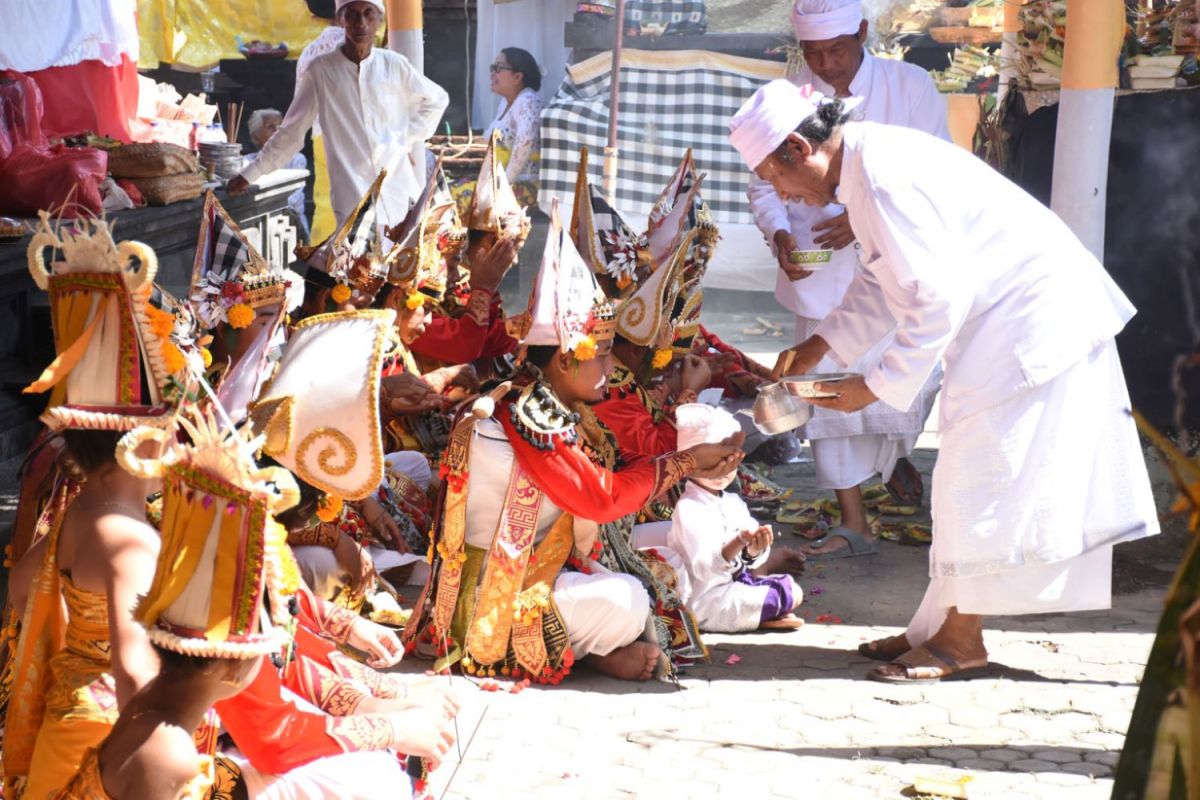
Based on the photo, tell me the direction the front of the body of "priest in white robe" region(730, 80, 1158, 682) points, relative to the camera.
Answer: to the viewer's left

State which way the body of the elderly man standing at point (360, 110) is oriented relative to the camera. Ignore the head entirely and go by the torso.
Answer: toward the camera

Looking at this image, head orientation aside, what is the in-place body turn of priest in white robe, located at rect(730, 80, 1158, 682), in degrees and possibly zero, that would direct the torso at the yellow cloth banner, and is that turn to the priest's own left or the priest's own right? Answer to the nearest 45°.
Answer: approximately 45° to the priest's own right

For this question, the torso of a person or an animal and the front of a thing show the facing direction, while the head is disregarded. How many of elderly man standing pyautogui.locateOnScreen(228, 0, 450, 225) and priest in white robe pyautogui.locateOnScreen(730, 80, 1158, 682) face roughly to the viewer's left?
1

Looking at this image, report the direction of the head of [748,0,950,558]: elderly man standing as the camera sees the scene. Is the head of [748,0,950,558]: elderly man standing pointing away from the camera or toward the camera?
toward the camera

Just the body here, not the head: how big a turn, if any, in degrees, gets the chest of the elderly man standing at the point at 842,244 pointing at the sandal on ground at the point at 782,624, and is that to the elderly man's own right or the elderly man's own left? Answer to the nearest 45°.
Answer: approximately 45° to the elderly man's own left

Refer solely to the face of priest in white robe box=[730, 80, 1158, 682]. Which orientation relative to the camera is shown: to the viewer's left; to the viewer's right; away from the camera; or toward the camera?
to the viewer's left

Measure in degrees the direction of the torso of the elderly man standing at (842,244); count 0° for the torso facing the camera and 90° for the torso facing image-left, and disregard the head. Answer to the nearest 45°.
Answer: approximately 45°

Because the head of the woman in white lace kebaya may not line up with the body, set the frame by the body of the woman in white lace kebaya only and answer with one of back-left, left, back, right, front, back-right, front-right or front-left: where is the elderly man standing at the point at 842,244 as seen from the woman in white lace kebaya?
left

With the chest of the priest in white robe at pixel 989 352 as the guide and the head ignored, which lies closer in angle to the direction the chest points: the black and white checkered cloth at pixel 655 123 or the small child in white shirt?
the small child in white shirt

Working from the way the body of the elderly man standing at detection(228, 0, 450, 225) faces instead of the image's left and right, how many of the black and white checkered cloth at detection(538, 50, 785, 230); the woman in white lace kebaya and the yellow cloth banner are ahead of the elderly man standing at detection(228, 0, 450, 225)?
0

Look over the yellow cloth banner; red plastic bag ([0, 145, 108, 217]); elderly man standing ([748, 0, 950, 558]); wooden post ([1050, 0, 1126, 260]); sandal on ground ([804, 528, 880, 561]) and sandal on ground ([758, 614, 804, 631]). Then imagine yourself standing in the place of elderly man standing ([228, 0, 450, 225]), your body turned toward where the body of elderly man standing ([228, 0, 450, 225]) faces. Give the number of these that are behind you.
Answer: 1
